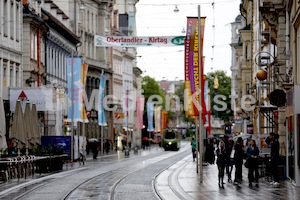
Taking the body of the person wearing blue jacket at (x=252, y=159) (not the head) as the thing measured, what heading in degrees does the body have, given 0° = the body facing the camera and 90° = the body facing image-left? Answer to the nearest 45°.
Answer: approximately 0°

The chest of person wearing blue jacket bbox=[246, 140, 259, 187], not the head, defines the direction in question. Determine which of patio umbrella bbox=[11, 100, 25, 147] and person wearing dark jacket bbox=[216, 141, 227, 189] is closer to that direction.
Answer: the person wearing dark jacket

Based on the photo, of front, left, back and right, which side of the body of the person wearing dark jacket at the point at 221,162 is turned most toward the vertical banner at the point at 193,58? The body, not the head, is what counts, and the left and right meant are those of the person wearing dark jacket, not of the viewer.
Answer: back

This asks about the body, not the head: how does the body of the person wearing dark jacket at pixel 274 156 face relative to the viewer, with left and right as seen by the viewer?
facing to the left of the viewer

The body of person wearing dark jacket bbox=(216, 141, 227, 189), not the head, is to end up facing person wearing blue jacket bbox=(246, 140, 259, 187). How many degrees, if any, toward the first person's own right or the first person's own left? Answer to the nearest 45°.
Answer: approximately 135° to the first person's own left

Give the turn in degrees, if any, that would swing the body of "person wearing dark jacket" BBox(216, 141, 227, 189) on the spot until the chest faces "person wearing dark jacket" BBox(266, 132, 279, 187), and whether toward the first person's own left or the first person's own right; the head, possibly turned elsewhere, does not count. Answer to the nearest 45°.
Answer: approximately 135° to the first person's own left

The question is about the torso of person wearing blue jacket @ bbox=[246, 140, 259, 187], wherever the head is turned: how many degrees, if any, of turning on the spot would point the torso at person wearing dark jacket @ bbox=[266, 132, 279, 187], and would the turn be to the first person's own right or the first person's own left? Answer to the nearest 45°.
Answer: approximately 45° to the first person's own left

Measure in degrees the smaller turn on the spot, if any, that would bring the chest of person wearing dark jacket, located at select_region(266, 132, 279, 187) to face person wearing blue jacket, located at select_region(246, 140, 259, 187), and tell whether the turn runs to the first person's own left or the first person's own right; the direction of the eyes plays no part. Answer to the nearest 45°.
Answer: approximately 45° to the first person's own right
